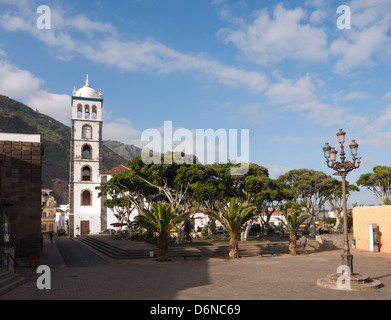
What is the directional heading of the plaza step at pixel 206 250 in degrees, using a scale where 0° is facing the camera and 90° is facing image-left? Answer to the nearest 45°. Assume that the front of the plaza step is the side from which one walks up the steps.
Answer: approximately 0°

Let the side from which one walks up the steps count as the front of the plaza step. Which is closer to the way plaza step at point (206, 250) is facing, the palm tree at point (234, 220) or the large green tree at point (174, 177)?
the palm tree

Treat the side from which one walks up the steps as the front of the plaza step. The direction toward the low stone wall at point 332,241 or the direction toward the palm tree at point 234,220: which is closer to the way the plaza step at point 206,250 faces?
the palm tree

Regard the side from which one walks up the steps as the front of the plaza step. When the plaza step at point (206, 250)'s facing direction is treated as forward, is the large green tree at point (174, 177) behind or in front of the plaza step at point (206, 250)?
behind

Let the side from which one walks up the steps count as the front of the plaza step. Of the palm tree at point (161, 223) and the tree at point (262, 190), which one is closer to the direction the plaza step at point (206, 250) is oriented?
the palm tree

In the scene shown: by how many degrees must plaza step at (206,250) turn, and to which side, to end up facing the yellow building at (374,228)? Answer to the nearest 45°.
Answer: approximately 90° to its left
